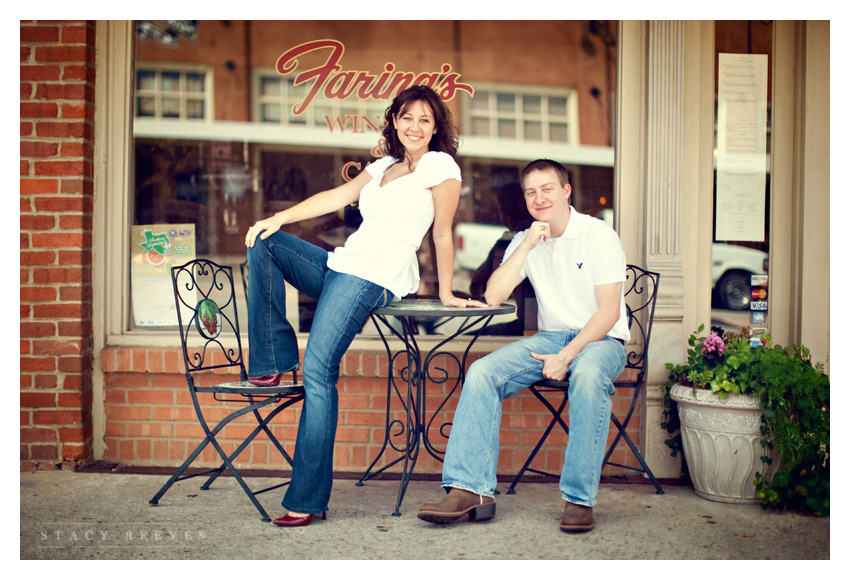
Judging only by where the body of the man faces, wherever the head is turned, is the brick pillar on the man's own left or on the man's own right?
on the man's own right

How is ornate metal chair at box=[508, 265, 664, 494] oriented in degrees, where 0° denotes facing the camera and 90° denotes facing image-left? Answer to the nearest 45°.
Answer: approximately 45°

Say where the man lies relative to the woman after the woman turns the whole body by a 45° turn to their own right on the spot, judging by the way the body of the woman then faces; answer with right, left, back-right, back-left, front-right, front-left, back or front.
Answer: back

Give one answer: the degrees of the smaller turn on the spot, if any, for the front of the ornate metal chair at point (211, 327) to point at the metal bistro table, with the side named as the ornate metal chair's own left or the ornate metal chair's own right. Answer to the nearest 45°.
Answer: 0° — it already faces it

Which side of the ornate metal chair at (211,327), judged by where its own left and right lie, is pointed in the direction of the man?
front

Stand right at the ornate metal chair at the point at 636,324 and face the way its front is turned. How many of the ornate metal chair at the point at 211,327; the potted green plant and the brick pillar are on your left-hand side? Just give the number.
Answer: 1

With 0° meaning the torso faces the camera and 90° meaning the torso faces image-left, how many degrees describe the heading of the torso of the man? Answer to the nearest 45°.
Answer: approximately 45°

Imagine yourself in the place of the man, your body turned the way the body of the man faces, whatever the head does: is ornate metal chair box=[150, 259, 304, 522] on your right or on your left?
on your right

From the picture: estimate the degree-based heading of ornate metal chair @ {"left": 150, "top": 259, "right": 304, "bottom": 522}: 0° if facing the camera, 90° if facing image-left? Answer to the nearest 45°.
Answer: approximately 315°

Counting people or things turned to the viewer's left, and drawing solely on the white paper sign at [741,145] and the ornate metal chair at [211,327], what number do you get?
0
